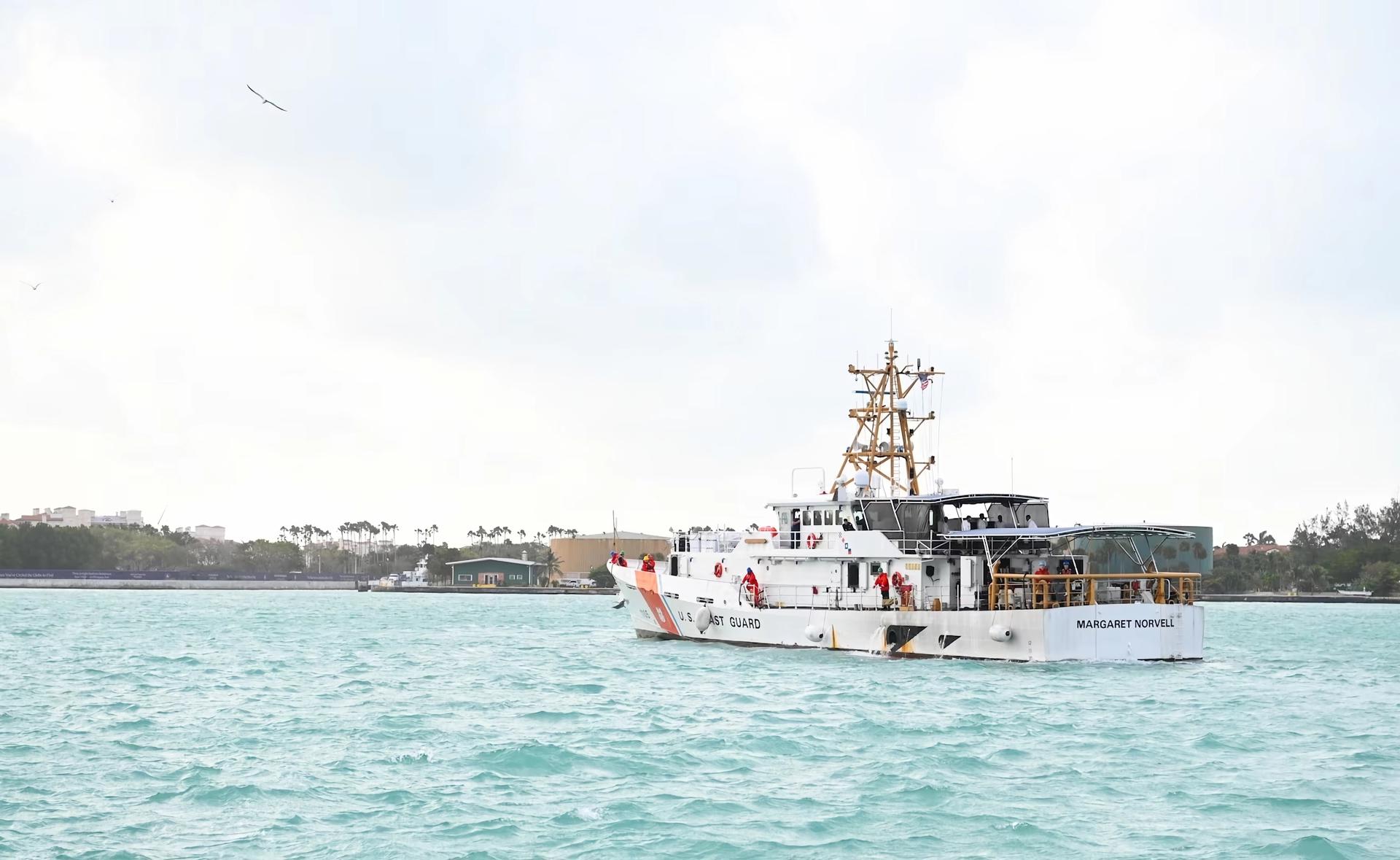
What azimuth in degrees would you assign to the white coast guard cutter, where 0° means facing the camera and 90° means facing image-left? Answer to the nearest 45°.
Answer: approximately 135°
